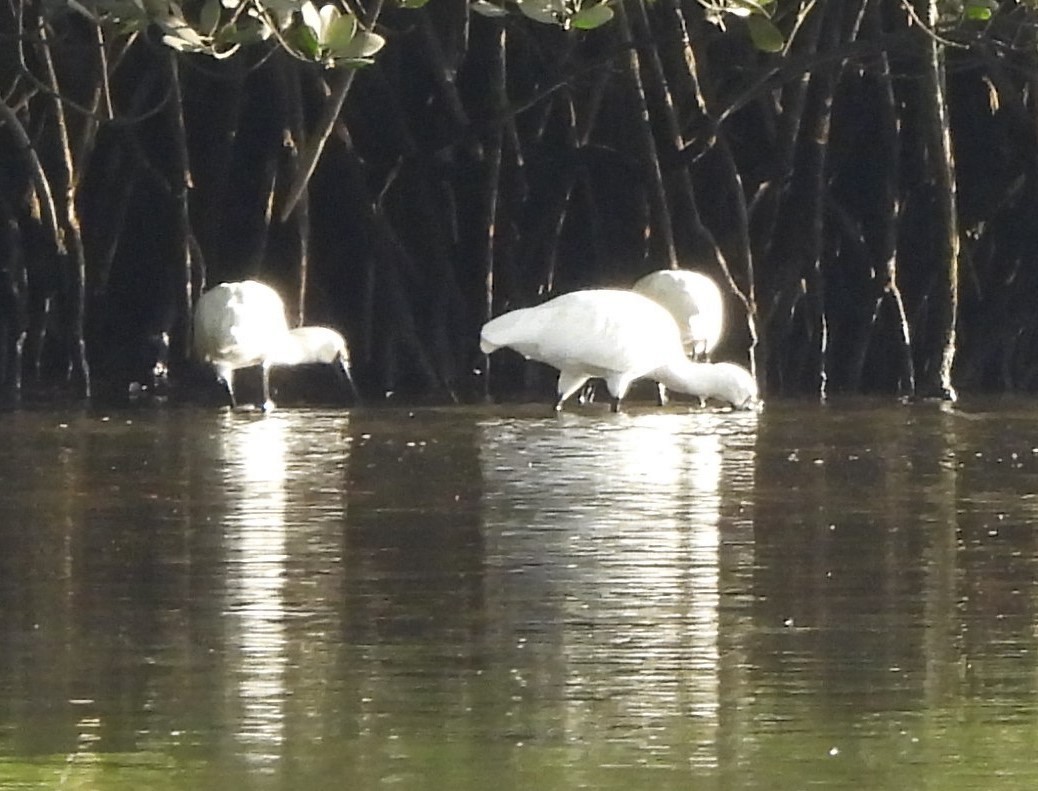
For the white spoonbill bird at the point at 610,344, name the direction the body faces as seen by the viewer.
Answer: to the viewer's right

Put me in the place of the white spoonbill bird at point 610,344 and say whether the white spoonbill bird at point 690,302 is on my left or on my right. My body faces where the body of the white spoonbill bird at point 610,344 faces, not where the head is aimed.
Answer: on my left
